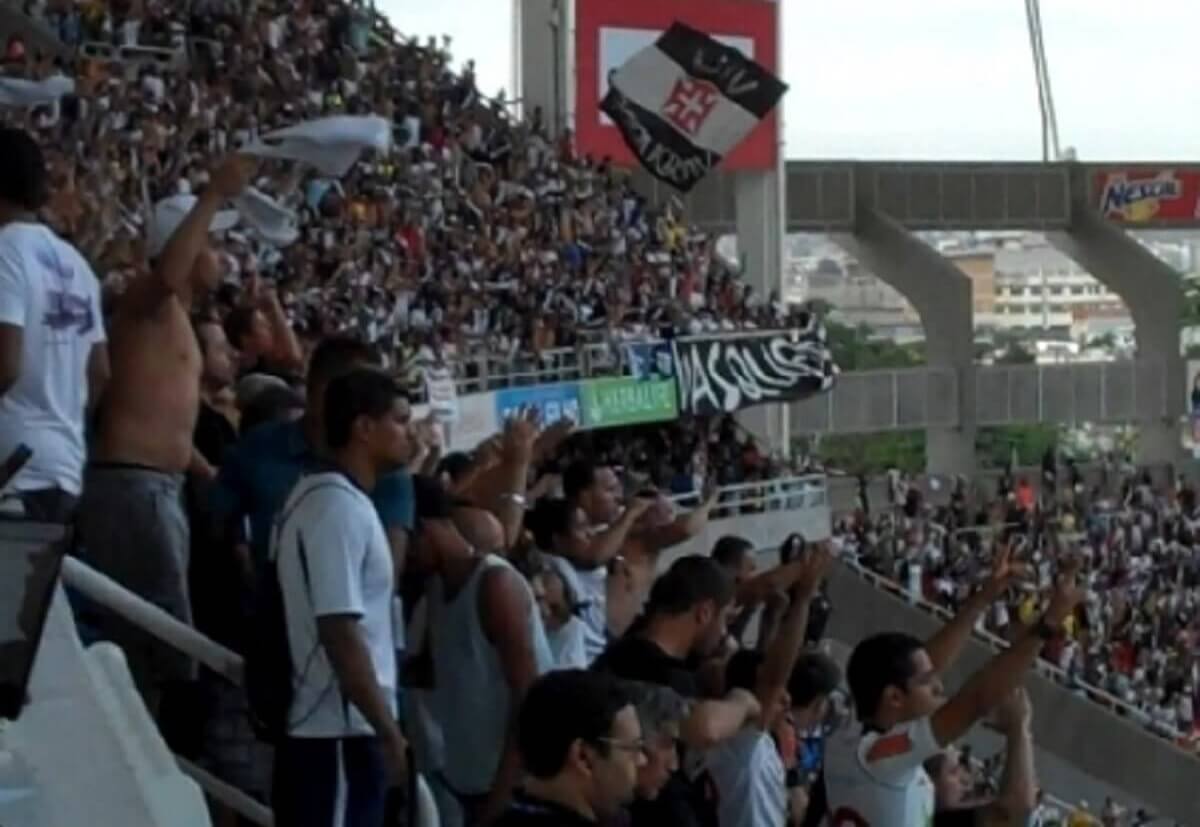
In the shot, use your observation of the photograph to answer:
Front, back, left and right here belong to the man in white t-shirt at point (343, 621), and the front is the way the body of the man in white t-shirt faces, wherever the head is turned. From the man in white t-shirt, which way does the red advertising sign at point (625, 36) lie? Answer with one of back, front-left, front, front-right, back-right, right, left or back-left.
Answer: left

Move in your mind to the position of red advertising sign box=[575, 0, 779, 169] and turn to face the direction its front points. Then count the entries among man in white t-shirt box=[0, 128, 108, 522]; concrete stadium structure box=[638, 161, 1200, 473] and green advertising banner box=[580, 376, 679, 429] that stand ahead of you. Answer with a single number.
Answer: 2

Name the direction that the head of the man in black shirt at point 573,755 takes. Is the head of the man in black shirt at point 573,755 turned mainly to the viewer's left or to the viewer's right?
to the viewer's right

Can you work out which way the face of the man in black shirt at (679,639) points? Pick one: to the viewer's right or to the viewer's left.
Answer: to the viewer's right

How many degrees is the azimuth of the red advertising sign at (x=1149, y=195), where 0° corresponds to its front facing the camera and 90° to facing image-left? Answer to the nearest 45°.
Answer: approximately 0°

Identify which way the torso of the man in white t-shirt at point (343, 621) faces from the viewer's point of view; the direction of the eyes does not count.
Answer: to the viewer's right

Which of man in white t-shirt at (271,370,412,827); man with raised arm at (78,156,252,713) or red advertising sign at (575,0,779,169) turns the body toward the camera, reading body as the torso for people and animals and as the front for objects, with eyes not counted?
the red advertising sign

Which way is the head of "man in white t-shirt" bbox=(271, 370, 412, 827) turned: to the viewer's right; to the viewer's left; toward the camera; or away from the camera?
to the viewer's right

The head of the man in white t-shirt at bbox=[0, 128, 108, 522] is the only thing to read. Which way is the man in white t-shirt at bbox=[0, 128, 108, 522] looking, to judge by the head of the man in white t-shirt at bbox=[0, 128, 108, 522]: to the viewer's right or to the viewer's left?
to the viewer's right

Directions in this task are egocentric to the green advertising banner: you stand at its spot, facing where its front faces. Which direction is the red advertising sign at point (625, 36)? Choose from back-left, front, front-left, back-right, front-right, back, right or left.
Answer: back

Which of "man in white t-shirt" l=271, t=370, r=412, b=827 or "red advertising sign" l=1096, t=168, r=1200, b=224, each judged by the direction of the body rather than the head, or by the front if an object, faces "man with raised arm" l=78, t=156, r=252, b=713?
the red advertising sign

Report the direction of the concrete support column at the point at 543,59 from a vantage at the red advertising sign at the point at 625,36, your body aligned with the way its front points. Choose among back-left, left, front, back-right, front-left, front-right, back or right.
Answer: right

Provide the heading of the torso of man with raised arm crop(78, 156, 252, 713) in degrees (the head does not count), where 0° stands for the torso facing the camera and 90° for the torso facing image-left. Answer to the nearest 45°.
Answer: approximately 270°
